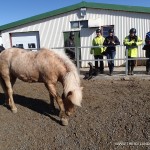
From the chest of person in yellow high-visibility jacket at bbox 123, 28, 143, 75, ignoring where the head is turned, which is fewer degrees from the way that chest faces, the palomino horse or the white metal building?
the palomino horse

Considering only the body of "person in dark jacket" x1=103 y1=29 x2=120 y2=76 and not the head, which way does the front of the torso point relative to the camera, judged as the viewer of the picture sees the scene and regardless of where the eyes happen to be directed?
toward the camera

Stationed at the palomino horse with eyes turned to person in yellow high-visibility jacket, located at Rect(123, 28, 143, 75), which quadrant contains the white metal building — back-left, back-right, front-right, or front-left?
front-left

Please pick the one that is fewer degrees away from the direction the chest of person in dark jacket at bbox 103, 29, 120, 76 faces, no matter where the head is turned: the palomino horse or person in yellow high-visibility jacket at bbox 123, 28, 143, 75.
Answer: the palomino horse

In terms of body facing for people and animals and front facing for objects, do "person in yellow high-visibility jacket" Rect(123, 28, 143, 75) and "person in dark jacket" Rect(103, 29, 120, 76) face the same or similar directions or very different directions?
same or similar directions

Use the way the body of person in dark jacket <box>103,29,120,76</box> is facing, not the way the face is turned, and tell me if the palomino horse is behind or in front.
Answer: in front

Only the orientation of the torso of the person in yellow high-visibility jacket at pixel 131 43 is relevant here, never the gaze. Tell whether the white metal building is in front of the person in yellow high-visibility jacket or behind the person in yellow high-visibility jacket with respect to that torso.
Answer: behind

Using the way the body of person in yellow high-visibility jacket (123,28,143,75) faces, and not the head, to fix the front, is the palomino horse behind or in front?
in front

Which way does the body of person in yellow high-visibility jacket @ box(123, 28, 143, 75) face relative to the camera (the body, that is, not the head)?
toward the camera

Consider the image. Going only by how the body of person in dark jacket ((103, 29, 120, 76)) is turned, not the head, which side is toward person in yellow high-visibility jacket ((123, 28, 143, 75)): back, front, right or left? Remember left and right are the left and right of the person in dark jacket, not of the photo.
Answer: left

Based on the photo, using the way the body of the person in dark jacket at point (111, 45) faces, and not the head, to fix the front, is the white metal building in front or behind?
behind

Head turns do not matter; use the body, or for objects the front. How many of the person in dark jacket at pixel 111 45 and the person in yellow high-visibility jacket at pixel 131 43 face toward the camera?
2

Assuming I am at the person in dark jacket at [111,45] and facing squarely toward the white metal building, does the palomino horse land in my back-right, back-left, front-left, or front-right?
back-left

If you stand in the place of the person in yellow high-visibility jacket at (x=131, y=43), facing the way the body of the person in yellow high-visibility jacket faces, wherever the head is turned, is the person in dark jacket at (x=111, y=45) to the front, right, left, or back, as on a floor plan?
right
